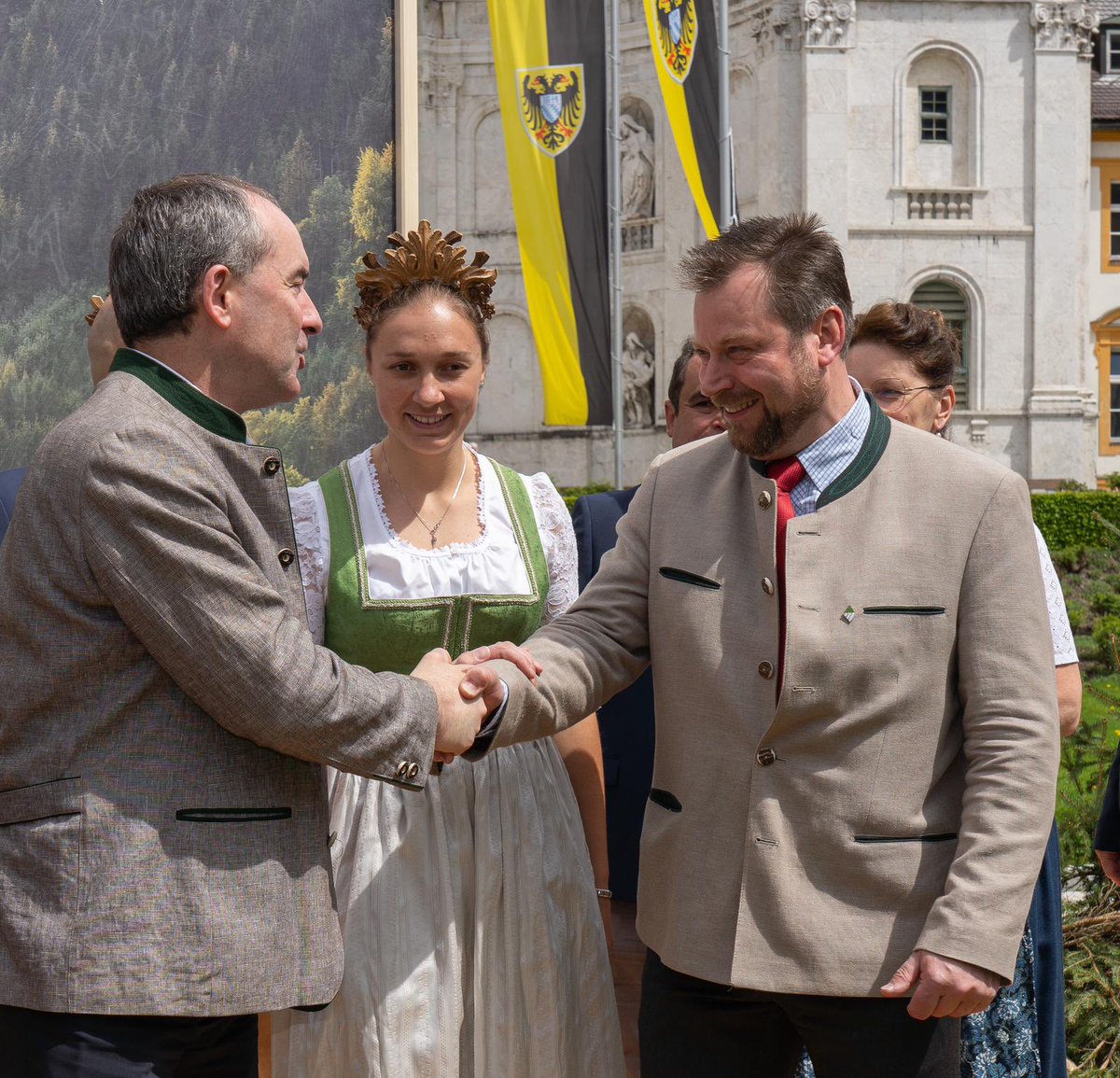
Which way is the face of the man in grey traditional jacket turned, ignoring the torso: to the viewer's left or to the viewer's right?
to the viewer's right

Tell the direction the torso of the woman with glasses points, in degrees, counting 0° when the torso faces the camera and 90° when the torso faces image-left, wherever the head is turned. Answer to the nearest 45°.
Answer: approximately 45°

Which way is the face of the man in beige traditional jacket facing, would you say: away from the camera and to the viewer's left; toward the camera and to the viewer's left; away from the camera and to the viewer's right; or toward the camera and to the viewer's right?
toward the camera and to the viewer's left

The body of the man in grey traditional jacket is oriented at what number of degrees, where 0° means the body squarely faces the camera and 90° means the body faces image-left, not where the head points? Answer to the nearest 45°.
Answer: approximately 270°

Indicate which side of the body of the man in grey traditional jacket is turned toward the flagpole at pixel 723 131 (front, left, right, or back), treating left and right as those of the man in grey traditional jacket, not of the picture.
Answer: left

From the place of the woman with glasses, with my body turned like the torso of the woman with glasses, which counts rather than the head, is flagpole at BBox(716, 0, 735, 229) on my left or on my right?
on my right

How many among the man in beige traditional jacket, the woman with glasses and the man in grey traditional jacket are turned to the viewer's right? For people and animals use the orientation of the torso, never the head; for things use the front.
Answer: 1

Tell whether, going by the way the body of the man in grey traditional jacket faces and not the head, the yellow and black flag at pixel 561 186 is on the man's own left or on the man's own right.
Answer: on the man's own left

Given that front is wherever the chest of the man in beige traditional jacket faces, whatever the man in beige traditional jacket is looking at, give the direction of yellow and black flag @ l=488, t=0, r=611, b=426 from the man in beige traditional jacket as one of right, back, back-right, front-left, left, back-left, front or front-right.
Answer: back-right

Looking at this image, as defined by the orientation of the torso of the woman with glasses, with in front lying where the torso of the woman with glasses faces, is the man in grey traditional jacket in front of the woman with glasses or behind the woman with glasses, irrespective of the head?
in front

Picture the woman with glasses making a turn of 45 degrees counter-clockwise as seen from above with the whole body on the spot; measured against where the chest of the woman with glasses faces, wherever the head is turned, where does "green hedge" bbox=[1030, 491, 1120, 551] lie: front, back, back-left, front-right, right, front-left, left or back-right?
back

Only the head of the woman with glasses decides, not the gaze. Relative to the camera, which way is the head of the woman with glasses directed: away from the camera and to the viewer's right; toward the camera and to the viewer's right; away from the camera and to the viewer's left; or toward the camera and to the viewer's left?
toward the camera and to the viewer's left
